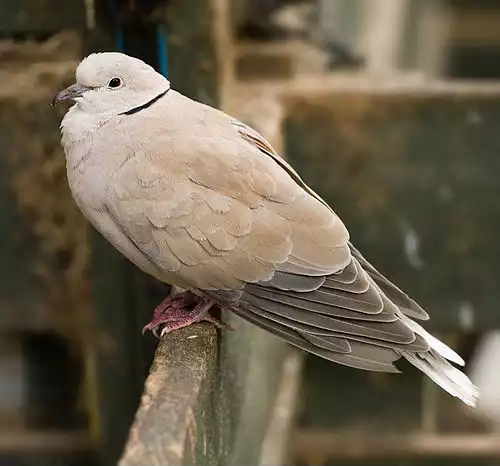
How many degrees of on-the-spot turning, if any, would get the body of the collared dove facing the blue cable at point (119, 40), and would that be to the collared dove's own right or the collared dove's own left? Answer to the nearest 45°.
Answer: approximately 90° to the collared dove's own right

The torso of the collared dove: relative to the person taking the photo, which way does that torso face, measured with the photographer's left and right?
facing to the left of the viewer

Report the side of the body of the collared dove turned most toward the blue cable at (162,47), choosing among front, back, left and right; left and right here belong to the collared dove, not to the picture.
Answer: right
